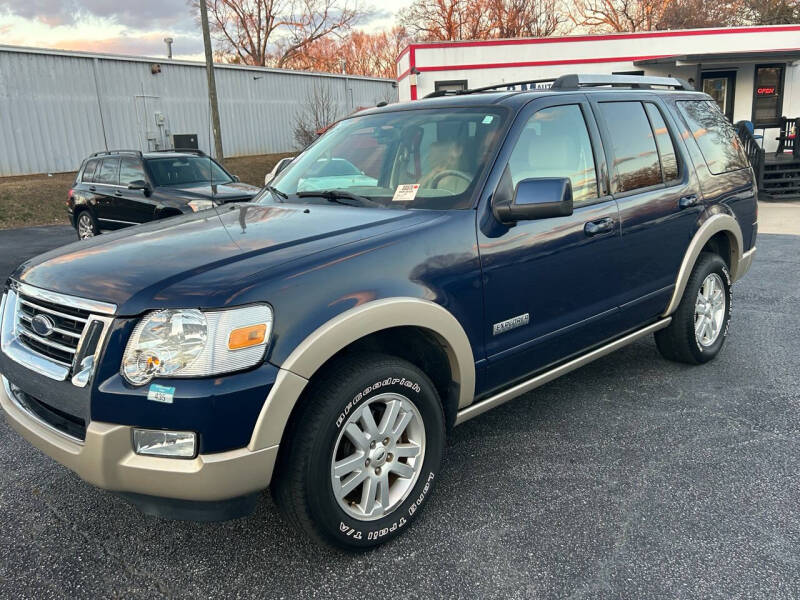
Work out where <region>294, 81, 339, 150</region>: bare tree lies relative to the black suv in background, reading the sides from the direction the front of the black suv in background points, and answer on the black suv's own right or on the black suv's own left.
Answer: on the black suv's own left

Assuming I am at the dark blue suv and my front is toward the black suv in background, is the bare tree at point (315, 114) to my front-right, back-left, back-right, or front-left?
front-right

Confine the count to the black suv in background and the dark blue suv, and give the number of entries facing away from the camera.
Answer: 0

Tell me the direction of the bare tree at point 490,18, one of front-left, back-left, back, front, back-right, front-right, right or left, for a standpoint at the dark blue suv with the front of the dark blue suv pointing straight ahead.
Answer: back-right

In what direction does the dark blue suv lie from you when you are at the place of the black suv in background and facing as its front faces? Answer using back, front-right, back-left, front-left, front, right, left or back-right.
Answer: front-right

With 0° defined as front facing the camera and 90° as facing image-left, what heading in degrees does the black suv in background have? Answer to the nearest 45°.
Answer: approximately 315°

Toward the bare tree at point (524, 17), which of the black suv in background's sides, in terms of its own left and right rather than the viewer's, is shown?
left

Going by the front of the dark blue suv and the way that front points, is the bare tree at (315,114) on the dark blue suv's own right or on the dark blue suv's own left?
on the dark blue suv's own right

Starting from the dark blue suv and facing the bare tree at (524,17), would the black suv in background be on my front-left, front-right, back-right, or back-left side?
front-left

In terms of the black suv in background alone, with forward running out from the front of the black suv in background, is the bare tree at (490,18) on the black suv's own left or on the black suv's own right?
on the black suv's own left

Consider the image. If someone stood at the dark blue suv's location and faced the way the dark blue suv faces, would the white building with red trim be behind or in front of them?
behind

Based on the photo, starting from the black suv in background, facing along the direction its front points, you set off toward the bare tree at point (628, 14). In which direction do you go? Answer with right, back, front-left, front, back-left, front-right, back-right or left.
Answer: left

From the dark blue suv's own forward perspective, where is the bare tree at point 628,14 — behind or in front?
behind
